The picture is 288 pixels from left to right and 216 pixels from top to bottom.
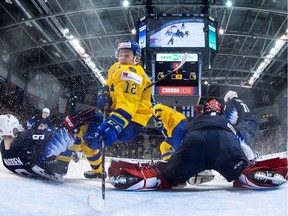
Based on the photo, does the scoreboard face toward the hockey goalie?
yes

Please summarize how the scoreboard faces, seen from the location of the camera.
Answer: facing the viewer

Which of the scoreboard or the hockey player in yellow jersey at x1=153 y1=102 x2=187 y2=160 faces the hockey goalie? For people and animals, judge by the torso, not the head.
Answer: the scoreboard

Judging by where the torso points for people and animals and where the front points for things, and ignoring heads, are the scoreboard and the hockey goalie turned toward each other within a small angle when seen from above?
yes

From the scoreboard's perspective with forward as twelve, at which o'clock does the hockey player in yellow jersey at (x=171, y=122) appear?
The hockey player in yellow jersey is roughly at 12 o'clock from the scoreboard.

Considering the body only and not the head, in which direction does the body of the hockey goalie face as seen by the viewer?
away from the camera

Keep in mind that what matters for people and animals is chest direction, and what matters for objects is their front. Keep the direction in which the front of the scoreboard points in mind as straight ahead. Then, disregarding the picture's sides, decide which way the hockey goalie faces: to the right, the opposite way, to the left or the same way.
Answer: the opposite way

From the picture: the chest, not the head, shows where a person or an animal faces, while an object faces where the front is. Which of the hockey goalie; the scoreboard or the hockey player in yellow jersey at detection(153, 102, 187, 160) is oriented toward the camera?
the scoreboard

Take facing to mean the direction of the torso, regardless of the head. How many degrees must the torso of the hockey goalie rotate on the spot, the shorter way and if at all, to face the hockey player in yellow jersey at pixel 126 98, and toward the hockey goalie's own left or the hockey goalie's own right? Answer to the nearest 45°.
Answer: approximately 90° to the hockey goalie's own left
